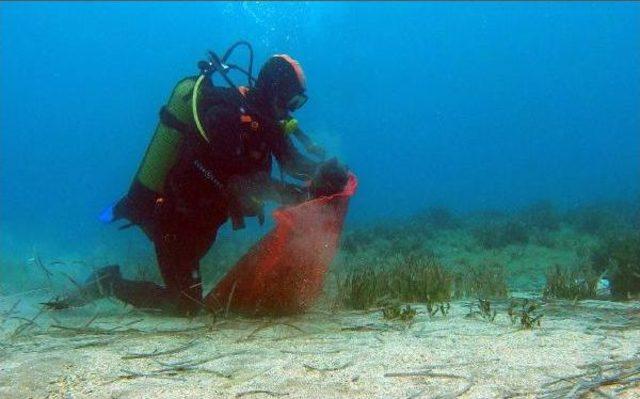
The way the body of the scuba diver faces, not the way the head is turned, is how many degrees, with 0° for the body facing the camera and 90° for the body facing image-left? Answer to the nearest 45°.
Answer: approximately 270°

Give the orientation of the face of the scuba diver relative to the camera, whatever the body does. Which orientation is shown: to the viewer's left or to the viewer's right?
to the viewer's right
